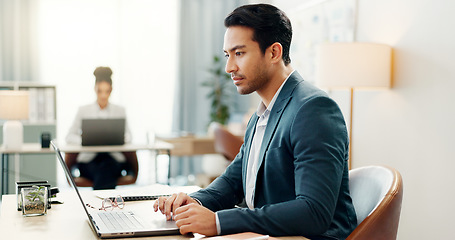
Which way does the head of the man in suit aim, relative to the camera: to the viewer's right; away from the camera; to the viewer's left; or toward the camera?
to the viewer's left

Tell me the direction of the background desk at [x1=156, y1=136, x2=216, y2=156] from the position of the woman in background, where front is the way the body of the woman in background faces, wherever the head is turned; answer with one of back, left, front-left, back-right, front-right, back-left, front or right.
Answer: back-left

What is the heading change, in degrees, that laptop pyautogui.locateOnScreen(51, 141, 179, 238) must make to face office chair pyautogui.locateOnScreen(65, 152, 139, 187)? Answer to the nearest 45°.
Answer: approximately 90° to its left

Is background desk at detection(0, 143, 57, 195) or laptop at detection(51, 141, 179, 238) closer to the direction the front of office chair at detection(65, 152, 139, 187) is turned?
the laptop

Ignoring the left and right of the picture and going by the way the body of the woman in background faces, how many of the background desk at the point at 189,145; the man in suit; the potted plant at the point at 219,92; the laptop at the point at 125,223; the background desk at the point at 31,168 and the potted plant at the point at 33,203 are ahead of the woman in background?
3

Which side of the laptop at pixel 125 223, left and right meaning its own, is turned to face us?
right

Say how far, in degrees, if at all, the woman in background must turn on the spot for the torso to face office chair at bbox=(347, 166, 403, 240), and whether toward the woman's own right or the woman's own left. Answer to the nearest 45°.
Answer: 0° — they already face it

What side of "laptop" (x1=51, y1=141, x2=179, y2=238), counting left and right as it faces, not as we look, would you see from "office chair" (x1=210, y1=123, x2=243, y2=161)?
left

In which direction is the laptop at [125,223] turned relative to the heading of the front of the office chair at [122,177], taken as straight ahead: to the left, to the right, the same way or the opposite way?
to the left

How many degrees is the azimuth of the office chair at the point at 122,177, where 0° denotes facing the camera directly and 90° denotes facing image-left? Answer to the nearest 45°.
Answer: approximately 0°

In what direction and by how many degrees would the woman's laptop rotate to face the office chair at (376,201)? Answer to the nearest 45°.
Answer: approximately 180°

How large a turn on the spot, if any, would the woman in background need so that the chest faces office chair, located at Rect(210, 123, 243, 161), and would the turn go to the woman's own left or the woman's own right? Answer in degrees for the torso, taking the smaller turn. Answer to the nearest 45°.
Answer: approximately 90° to the woman's own left

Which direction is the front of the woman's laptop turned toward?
away from the camera
